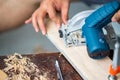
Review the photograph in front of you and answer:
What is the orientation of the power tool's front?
to the viewer's left
